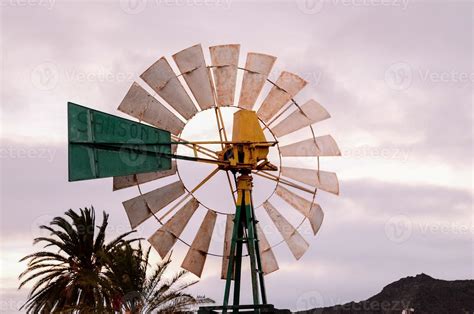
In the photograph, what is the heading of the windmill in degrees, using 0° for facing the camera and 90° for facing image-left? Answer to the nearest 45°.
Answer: approximately 180°
